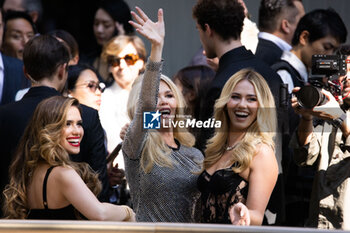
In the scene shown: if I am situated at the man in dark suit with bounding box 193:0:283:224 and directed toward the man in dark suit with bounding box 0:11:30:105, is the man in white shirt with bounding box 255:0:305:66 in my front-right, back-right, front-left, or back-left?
back-right

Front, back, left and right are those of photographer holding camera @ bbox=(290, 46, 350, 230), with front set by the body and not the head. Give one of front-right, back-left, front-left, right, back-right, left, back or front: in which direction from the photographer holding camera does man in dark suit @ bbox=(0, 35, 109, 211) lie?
front-right

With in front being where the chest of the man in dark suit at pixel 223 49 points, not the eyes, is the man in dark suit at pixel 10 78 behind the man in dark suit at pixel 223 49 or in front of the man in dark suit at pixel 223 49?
in front

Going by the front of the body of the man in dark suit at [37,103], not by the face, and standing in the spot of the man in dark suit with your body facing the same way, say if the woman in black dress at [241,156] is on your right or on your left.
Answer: on your right

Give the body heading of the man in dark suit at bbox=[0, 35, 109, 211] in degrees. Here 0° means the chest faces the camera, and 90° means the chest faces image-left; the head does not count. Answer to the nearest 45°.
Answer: approximately 225°

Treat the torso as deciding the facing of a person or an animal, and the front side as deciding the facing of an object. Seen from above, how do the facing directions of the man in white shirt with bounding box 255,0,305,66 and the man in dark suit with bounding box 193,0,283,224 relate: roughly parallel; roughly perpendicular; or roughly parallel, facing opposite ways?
roughly perpendicular
